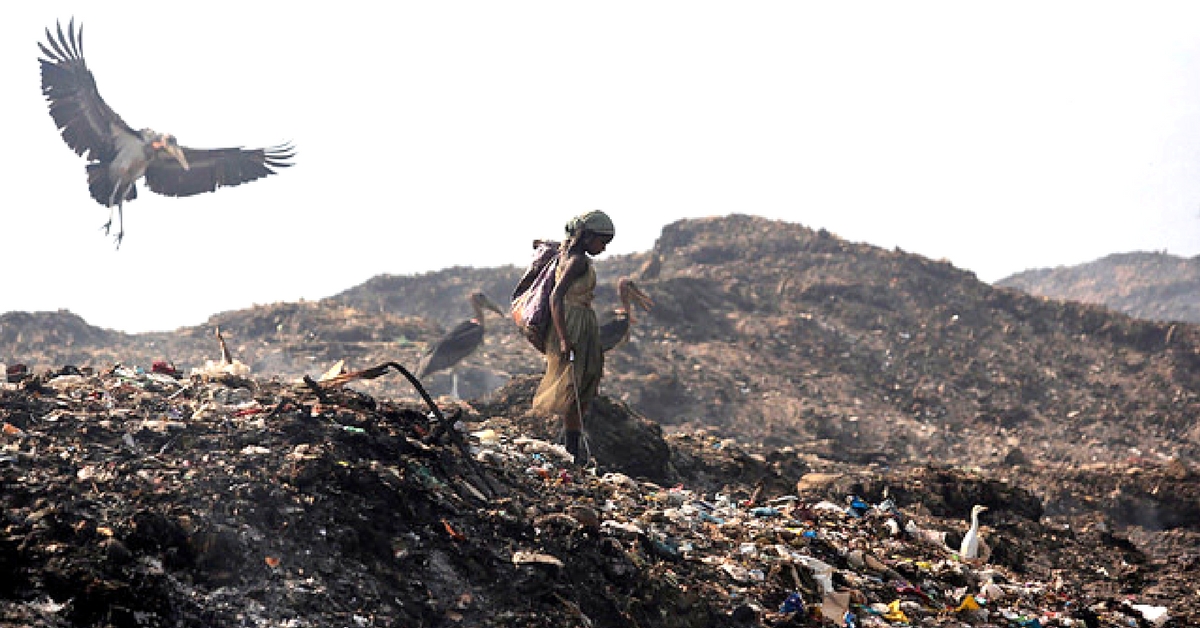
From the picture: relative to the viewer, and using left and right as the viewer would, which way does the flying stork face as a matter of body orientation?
facing the viewer and to the right of the viewer

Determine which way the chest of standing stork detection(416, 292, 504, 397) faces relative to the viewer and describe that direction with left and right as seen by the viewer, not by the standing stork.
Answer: facing to the right of the viewer

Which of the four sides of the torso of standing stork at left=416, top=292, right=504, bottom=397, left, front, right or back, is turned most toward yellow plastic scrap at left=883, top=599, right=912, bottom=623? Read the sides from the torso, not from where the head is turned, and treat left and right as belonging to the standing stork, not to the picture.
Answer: right

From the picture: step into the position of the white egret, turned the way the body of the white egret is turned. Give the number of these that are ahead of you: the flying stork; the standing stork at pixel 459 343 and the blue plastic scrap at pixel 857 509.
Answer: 0

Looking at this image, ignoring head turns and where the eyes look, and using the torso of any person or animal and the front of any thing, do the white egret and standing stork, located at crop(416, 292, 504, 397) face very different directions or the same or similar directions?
same or similar directions

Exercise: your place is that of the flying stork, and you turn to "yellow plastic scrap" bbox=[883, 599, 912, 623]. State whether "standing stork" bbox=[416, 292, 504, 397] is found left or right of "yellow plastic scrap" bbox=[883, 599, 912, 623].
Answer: left

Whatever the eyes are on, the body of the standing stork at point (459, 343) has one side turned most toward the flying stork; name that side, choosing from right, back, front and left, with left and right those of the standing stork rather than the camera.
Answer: back

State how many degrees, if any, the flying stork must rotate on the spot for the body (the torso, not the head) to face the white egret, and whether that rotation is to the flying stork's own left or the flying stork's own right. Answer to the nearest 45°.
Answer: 0° — it already faces it

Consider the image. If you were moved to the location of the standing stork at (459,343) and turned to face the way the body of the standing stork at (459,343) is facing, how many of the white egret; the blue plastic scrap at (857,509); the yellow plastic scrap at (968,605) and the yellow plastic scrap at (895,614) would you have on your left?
0

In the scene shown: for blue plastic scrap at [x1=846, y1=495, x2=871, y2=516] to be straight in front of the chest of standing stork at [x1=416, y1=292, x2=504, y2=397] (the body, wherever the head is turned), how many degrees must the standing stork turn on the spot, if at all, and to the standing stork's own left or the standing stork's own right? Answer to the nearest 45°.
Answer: approximately 90° to the standing stork's own right

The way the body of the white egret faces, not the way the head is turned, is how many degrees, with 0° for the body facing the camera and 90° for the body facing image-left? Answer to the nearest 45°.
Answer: approximately 270°

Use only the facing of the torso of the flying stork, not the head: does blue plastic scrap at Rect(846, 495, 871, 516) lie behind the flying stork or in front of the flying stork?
in front

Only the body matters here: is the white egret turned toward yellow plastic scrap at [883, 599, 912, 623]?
no

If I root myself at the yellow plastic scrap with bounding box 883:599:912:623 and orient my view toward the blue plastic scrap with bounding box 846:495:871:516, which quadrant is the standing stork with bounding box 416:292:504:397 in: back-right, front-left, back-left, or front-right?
front-left
